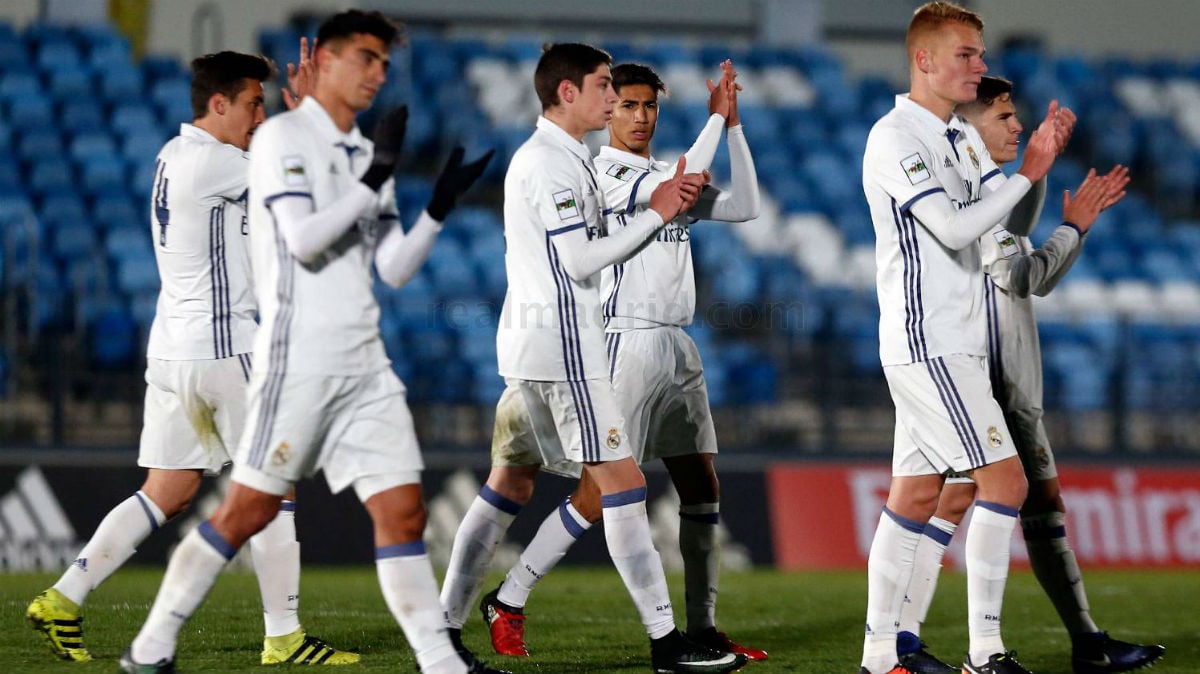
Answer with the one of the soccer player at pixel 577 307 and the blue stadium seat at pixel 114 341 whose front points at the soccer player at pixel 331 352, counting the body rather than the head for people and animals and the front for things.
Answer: the blue stadium seat

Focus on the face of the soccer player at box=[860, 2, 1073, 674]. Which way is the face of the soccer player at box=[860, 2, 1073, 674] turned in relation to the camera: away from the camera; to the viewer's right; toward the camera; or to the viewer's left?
to the viewer's right

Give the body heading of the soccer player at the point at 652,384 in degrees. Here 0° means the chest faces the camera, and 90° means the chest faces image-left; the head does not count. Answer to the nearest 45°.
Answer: approximately 315°

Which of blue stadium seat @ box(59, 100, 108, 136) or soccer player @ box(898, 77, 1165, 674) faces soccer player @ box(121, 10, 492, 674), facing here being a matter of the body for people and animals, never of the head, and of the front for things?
the blue stadium seat

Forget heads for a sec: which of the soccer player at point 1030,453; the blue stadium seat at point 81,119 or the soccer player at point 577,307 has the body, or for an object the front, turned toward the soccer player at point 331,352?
the blue stadium seat

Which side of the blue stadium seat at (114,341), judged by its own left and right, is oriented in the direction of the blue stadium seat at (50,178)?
back

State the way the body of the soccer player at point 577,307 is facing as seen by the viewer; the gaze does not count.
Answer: to the viewer's right

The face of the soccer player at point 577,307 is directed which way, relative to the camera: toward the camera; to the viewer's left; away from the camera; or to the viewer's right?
to the viewer's right

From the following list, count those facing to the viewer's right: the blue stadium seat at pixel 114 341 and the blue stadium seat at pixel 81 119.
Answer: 0

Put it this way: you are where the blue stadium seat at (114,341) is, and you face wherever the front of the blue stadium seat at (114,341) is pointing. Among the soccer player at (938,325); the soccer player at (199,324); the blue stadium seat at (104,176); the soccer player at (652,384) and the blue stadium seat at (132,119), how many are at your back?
2
